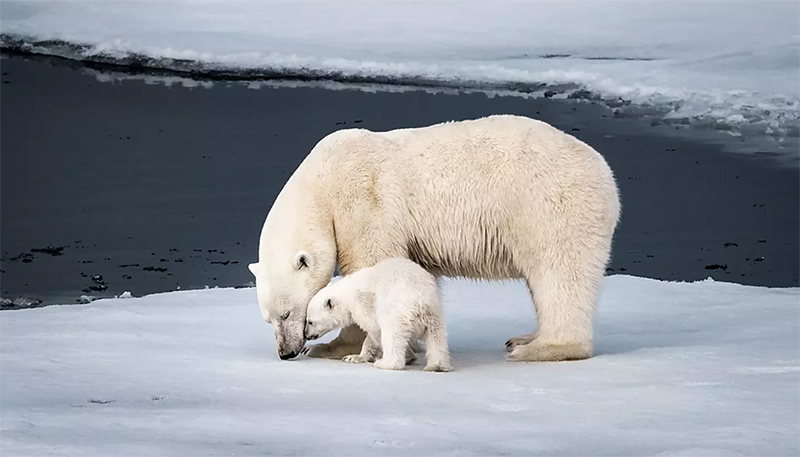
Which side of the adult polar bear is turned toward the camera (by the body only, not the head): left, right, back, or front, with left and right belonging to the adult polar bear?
left

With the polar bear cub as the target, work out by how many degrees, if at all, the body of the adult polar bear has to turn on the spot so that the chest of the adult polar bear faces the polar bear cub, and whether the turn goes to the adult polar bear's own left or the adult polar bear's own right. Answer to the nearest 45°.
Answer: approximately 45° to the adult polar bear's own left
